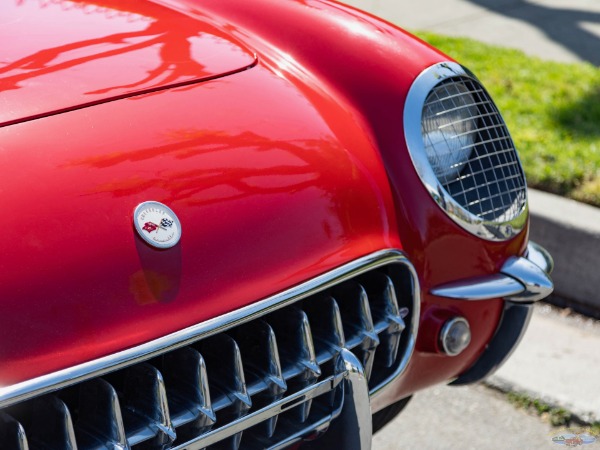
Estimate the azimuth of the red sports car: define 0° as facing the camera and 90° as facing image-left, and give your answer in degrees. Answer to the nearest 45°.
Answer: approximately 315°
